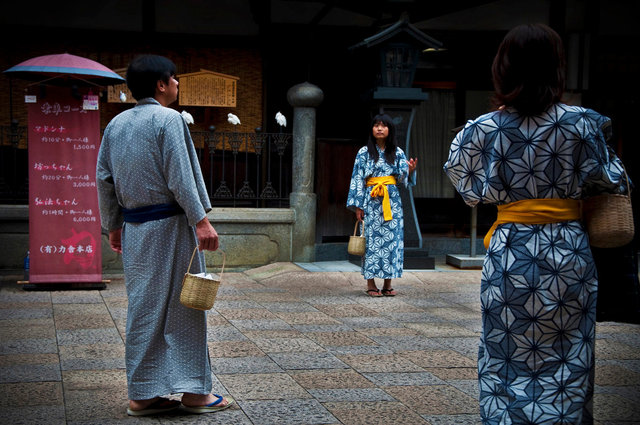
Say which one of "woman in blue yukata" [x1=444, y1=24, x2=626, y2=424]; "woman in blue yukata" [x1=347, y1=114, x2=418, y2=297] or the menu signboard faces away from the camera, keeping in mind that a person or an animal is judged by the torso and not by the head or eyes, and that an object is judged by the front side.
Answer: "woman in blue yukata" [x1=444, y1=24, x2=626, y2=424]

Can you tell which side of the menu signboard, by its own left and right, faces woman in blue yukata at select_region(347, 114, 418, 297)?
left

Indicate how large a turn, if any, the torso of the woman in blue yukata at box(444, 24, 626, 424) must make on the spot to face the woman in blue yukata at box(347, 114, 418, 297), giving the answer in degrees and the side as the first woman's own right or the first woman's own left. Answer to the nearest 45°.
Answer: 0° — they already face them

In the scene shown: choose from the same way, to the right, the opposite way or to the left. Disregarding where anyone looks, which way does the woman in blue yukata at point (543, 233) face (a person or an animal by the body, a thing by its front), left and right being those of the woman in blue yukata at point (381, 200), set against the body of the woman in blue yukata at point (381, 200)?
the opposite way

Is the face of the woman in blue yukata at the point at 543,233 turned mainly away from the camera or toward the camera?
away from the camera

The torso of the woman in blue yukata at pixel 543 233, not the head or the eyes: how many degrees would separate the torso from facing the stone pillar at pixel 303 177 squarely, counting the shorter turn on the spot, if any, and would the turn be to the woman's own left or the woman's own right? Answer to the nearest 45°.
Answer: approximately 45° to the woman's own left

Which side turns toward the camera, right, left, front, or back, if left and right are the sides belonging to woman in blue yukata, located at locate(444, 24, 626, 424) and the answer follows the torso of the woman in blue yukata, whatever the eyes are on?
back

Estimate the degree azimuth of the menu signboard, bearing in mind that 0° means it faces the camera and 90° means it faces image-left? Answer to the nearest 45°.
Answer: approximately 0°

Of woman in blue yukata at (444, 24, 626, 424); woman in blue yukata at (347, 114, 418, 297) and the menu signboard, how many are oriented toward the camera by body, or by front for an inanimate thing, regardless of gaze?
2
